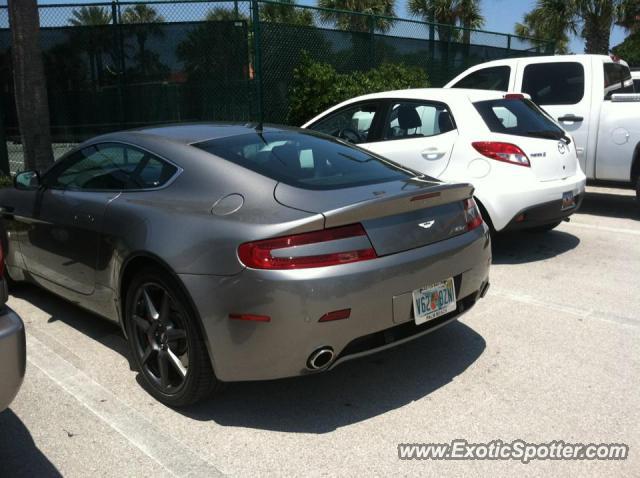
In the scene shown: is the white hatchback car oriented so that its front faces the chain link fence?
yes

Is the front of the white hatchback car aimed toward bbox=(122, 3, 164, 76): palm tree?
yes

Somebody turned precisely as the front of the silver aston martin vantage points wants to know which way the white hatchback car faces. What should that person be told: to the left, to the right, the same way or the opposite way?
the same way

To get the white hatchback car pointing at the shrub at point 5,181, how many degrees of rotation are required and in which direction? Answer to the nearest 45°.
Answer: approximately 45° to its left

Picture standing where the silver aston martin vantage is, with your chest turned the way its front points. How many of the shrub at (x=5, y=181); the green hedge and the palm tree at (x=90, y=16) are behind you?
0

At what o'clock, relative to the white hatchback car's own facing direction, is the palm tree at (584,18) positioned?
The palm tree is roughly at 2 o'clock from the white hatchback car.

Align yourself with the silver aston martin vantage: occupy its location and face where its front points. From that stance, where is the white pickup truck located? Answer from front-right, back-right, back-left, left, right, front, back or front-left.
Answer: right

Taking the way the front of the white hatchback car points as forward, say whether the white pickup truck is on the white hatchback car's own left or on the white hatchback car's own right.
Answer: on the white hatchback car's own right

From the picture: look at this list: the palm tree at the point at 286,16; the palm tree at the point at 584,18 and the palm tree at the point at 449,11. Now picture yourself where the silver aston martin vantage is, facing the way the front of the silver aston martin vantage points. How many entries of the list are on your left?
0

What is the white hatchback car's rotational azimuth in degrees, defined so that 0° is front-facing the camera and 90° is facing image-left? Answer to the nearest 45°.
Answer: approximately 135°

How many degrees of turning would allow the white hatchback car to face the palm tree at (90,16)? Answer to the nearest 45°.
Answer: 0° — it already faces it

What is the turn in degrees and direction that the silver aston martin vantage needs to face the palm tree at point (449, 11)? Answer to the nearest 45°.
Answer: approximately 45° to its right

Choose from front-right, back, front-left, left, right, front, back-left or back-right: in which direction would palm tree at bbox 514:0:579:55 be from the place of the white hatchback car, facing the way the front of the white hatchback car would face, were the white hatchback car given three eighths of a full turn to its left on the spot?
back

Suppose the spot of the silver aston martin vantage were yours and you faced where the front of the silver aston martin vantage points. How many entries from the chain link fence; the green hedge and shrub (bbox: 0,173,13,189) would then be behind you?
0

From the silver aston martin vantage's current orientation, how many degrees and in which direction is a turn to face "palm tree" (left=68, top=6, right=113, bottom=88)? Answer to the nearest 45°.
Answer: approximately 45° to its right

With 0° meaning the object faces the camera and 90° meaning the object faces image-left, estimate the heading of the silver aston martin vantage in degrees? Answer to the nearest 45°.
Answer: approximately 135°

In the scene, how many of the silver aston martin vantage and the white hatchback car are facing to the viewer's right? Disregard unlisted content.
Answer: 0

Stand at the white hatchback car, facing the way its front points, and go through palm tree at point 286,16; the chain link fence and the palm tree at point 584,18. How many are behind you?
0

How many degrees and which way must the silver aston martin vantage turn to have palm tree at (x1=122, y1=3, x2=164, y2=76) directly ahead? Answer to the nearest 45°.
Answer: approximately 45° to its right

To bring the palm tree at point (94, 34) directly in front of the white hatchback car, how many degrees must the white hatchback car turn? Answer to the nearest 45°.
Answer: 0° — it already faces it
